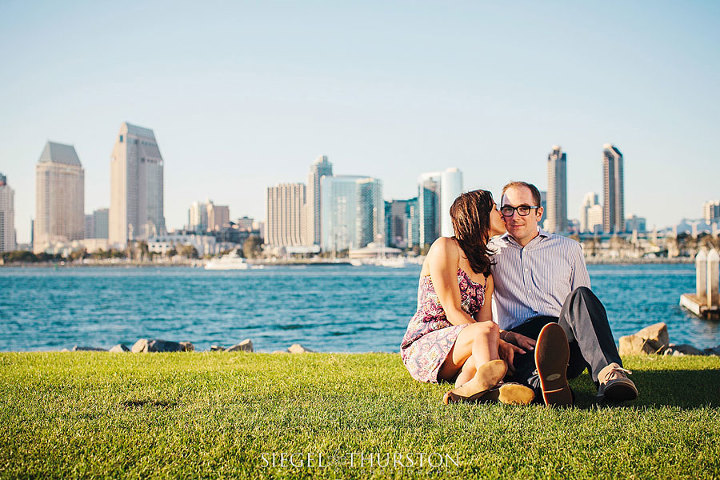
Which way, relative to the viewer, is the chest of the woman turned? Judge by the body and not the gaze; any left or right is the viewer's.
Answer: facing the viewer and to the right of the viewer

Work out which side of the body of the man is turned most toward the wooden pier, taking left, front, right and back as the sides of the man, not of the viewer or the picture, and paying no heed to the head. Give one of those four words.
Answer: back

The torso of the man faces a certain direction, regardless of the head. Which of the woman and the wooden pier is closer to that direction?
the woman

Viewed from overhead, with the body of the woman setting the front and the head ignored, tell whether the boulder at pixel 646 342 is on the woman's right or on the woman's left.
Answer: on the woman's left

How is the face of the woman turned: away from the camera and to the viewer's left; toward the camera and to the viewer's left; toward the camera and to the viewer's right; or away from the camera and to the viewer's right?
away from the camera and to the viewer's right

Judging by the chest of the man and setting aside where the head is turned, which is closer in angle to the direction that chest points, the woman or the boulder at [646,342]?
the woman

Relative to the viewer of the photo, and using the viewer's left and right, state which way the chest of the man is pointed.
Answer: facing the viewer

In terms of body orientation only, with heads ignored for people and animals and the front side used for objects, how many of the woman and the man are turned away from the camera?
0

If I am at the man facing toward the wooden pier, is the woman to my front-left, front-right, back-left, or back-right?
back-left

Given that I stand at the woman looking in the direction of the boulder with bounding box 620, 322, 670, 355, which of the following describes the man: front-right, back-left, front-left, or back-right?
front-right
